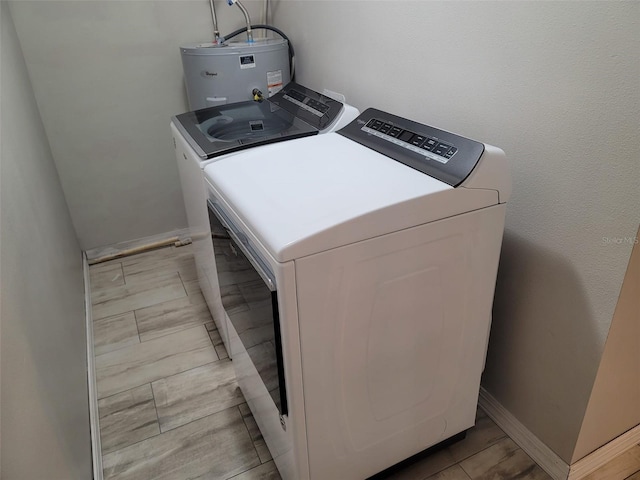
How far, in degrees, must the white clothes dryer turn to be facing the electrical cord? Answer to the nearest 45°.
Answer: approximately 135° to its right

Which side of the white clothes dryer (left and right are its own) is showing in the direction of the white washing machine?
right

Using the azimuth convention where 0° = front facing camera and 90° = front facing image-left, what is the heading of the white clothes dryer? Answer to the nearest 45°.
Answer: approximately 45°
